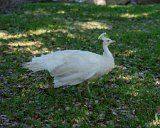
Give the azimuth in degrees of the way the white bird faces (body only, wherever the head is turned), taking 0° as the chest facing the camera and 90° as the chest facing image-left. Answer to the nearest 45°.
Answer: approximately 270°
